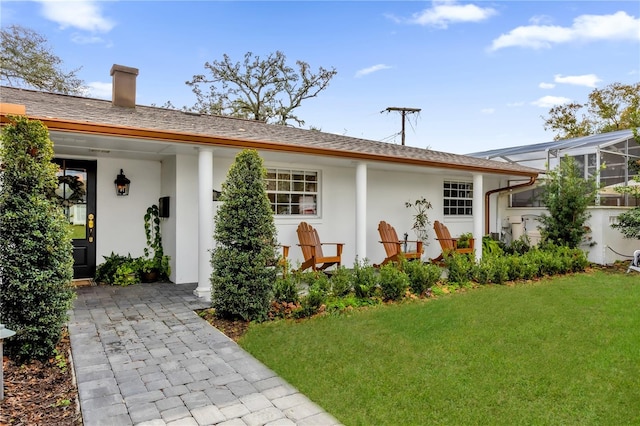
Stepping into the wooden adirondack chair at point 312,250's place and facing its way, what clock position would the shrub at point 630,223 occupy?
The shrub is roughly at 10 o'clock from the wooden adirondack chair.

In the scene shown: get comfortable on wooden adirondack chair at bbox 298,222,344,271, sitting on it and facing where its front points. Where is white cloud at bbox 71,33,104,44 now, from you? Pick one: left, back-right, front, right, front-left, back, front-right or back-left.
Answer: back

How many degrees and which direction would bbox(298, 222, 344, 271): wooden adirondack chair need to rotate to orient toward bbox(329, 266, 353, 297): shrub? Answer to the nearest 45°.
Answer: approximately 45° to its right

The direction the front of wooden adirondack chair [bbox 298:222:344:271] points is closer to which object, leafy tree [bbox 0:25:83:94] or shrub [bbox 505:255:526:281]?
the shrub

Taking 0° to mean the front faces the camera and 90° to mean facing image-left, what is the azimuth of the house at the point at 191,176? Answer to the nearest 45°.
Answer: approximately 315°

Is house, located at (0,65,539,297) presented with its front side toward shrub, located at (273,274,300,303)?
yes

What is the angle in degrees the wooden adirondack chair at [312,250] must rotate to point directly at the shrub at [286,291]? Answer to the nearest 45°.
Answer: approximately 45° to its right

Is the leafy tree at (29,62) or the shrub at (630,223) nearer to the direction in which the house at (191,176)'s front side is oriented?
the shrub
